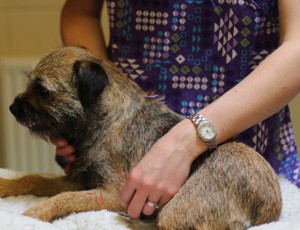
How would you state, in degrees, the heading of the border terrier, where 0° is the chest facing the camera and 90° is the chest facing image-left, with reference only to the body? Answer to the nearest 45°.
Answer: approximately 90°
